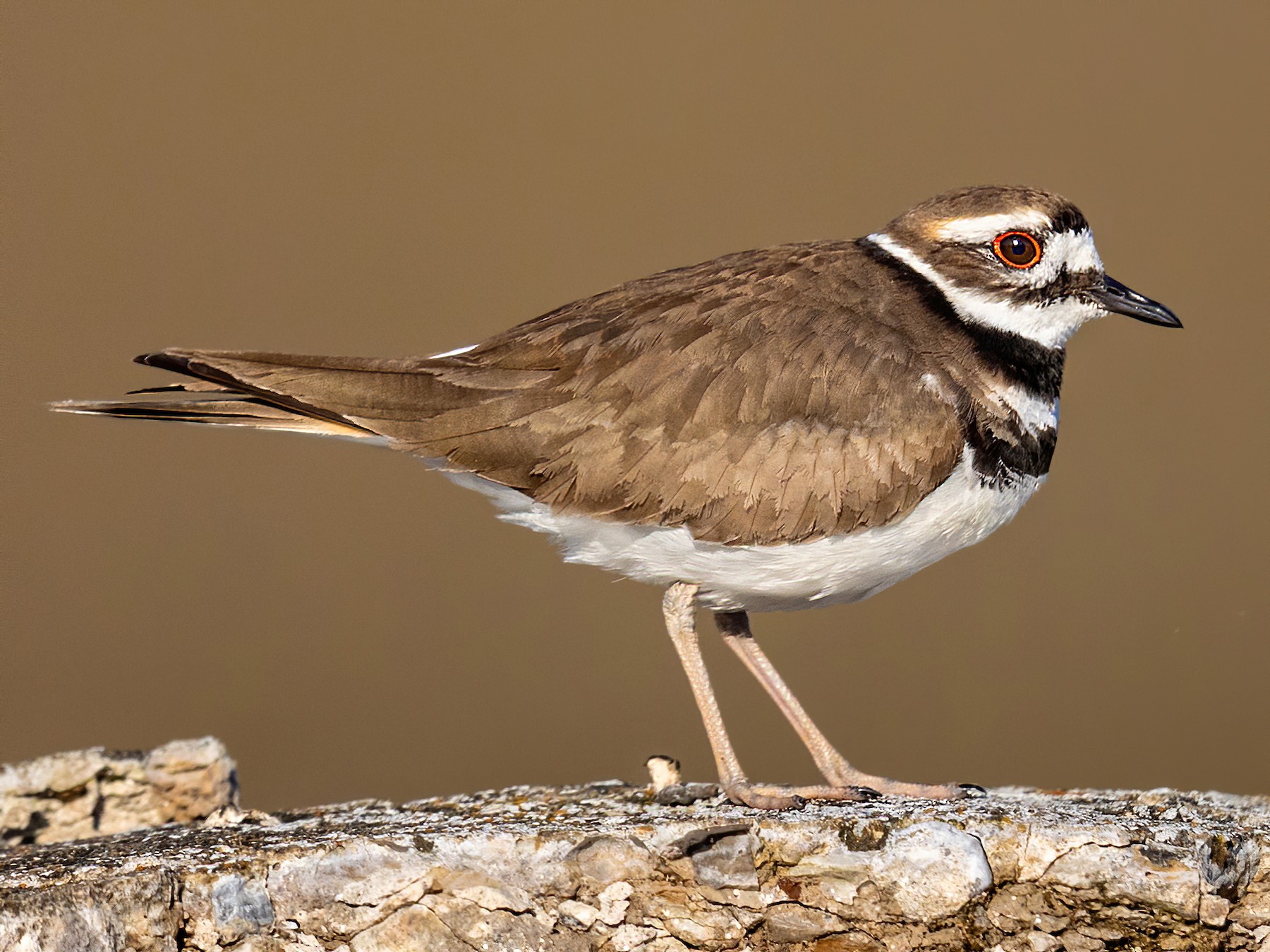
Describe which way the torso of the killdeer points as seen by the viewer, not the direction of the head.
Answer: to the viewer's right
